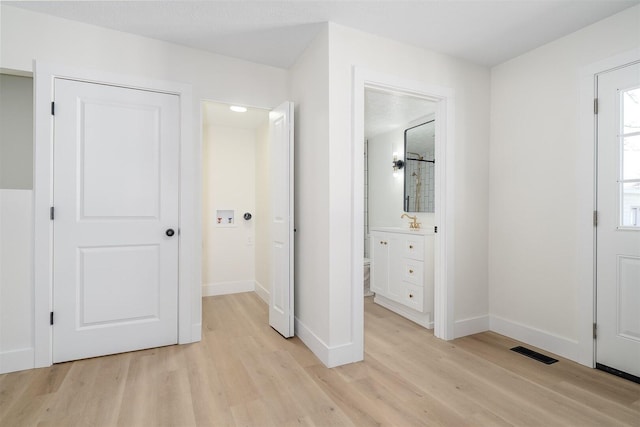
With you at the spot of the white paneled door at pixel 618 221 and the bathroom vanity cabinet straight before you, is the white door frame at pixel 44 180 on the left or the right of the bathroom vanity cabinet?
left

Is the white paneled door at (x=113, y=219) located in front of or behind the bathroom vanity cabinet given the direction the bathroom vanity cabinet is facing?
in front

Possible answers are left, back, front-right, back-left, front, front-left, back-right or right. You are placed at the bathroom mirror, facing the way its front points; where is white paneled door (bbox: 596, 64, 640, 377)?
left

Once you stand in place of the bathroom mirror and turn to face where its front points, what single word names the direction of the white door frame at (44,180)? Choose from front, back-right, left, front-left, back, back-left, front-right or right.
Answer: front

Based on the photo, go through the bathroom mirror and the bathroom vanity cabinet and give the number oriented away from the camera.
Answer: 0

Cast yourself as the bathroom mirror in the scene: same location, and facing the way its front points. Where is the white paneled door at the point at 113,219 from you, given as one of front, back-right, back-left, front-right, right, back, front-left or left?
front

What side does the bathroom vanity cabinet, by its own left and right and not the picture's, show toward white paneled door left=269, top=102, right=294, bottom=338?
front

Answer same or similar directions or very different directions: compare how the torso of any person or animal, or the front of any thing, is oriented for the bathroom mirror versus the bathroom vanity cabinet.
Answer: same or similar directions

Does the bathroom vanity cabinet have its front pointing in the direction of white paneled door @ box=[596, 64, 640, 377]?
no

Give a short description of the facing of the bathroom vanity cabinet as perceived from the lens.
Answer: facing the viewer and to the left of the viewer
